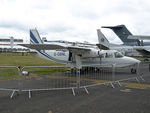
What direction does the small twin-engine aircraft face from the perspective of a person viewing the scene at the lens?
facing the viewer and to the right of the viewer
